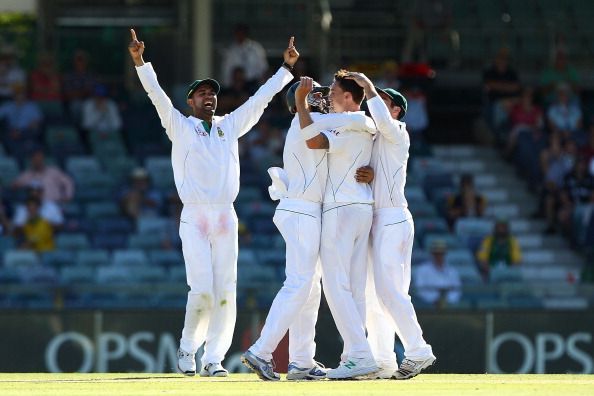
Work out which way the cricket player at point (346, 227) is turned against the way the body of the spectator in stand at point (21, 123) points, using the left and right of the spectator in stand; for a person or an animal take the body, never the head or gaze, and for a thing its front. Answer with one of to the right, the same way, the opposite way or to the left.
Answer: to the right

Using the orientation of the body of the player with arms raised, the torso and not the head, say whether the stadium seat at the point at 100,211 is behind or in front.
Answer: behind

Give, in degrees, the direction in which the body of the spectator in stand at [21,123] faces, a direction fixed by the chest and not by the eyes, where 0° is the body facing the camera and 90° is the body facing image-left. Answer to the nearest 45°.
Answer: approximately 0°

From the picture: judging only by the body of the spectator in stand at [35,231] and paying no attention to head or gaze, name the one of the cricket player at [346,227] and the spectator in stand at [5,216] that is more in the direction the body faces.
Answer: the cricket player

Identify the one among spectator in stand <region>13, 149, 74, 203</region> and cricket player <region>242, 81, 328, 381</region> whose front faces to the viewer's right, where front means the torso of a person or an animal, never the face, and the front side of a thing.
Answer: the cricket player

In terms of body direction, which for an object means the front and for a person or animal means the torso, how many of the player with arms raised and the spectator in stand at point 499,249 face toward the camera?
2

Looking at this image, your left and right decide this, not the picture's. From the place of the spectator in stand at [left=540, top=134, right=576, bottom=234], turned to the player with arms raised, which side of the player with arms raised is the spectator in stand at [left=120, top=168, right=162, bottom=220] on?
right

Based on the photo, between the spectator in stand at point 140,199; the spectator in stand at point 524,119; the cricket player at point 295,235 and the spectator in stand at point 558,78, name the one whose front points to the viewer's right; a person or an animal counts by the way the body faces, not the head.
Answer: the cricket player

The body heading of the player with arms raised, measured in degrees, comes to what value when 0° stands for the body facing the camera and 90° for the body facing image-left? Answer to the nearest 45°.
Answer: approximately 0°

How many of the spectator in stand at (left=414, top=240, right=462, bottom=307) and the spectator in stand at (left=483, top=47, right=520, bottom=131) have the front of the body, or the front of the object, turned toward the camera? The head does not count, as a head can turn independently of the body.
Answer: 2

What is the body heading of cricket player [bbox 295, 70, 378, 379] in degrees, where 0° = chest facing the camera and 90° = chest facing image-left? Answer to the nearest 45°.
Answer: approximately 90°

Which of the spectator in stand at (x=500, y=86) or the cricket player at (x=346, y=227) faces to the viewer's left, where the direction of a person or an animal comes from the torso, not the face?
the cricket player
